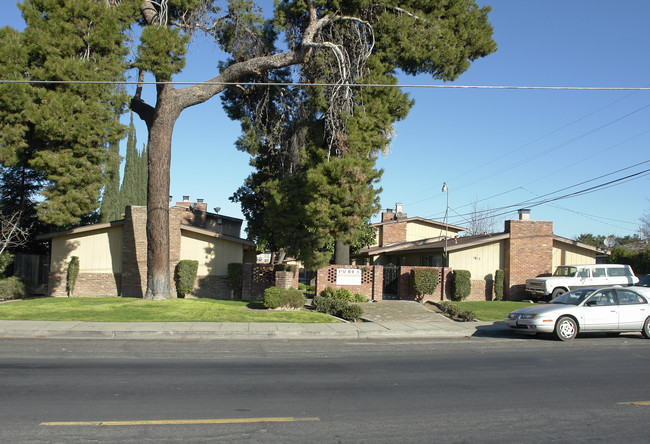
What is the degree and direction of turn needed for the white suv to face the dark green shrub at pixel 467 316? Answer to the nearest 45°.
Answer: approximately 45° to its left

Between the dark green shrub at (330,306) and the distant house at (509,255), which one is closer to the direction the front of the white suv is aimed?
the dark green shrub

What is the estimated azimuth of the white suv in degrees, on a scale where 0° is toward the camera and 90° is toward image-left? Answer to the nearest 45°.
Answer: approximately 45°

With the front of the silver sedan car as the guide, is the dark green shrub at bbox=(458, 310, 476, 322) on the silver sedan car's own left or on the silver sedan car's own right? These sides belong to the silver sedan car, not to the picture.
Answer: on the silver sedan car's own right

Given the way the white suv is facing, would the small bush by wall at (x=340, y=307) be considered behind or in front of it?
in front

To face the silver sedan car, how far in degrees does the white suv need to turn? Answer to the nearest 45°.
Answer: approximately 45° to its left

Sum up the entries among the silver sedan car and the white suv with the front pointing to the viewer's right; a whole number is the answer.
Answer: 0

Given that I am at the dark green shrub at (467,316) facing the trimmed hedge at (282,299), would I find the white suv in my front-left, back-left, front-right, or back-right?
back-right

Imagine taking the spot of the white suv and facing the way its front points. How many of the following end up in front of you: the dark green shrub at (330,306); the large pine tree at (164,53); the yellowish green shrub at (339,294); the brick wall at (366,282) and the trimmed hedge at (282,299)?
5

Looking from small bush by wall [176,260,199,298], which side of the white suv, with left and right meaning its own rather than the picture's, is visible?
front

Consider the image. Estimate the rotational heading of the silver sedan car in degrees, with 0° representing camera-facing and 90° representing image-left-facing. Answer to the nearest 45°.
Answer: approximately 45°
